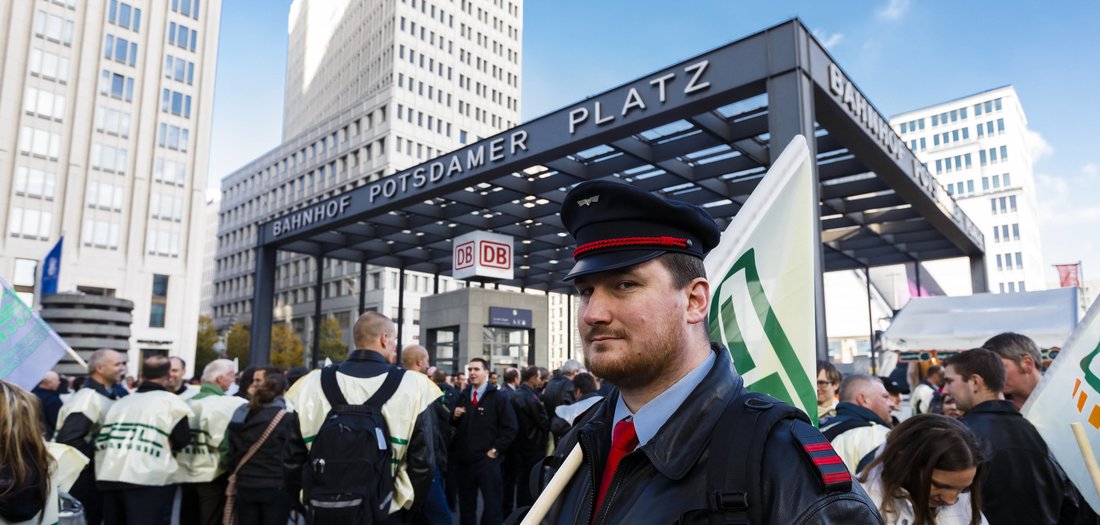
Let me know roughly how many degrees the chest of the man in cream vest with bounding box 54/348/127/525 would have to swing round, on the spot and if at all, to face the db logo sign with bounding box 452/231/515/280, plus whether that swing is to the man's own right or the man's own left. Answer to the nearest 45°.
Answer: approximately 45° to the man's own left

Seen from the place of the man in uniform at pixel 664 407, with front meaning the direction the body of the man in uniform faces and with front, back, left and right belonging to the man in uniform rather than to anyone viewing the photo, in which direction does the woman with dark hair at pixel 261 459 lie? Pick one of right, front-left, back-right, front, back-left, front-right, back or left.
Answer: right

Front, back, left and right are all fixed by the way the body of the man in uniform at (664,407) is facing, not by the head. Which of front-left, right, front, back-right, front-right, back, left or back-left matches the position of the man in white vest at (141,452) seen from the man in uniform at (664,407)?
right

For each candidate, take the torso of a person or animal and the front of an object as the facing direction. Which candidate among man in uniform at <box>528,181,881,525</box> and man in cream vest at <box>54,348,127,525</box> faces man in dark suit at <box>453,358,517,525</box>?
man in cream vest at <box>54,348,127,525</box>

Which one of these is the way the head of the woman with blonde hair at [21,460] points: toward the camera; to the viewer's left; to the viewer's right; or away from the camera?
away from the camera

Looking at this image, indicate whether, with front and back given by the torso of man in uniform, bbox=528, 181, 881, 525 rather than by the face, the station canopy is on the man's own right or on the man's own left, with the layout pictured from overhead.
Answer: on the man's own right

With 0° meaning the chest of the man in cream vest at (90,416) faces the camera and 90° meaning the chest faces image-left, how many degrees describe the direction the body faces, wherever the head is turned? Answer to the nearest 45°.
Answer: approximately 270°

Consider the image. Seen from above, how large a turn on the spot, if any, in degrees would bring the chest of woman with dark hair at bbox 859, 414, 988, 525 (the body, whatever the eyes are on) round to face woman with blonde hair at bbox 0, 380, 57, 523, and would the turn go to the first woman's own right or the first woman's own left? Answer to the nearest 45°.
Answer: approximately 135° to the first woman's own right

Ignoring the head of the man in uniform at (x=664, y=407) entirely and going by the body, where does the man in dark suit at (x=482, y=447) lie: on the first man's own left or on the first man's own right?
on the first man's own right

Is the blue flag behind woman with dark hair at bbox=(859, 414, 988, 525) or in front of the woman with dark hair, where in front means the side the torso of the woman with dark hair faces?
behind

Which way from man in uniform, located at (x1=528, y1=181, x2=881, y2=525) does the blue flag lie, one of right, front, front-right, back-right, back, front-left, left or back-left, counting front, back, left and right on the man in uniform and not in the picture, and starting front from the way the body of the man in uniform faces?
right

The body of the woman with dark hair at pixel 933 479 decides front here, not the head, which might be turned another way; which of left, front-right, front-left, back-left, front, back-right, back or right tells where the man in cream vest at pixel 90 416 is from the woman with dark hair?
back-right

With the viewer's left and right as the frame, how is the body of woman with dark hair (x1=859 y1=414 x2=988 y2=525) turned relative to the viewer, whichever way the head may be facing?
facing the viewer and to the right of the viewer
